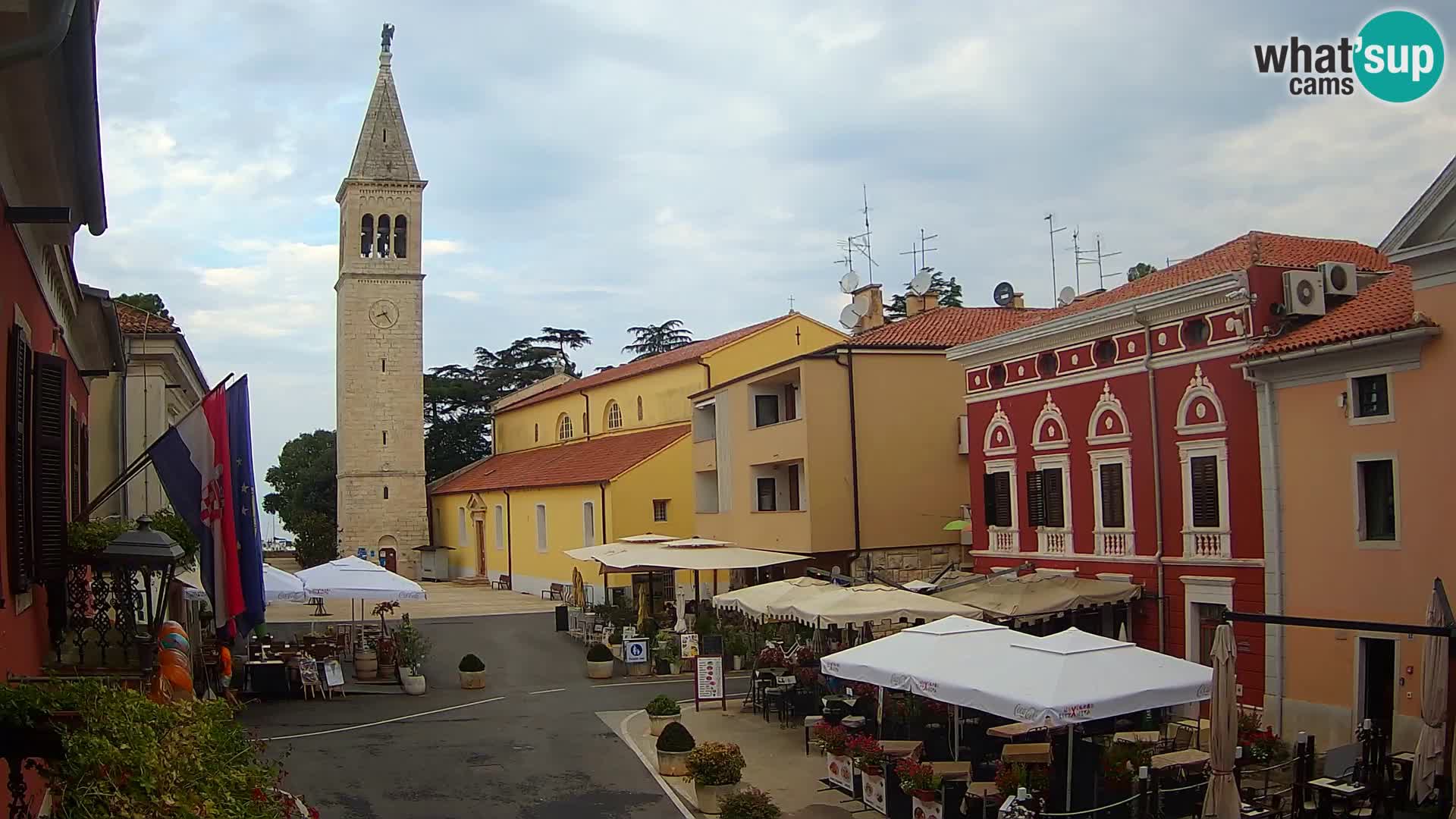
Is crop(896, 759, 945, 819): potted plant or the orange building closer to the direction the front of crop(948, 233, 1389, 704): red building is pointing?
the potted plant

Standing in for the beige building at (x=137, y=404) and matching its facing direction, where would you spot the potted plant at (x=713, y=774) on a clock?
The potted plant is roughly at 2 o'clock from the beige building.

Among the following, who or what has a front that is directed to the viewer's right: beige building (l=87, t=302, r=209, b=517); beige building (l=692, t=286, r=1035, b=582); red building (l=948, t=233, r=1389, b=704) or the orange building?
beige building (l=87, t=302, r=209, b=517)

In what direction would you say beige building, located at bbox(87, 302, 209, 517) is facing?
to the viewer's right

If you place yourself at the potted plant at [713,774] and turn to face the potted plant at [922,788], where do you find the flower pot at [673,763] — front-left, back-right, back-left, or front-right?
back-left

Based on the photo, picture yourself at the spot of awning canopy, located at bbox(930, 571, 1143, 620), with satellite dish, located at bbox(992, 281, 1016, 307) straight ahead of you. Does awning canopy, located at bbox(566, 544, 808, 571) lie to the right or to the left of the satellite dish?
left

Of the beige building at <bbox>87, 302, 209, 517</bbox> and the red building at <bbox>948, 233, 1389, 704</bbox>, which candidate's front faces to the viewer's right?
the beige building

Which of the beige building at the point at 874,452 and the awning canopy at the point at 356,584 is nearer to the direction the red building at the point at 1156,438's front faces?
the awning canopy

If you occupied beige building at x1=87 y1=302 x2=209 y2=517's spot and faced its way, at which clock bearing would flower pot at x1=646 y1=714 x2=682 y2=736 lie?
The flower pot is roughly at 1 o'clock from the beige building.
